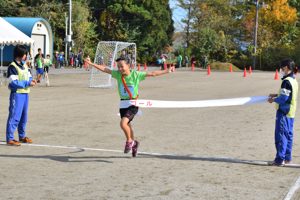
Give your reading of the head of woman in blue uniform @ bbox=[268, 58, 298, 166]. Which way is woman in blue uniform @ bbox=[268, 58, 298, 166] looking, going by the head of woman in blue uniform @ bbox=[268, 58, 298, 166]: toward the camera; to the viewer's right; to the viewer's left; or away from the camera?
to the viewer's left

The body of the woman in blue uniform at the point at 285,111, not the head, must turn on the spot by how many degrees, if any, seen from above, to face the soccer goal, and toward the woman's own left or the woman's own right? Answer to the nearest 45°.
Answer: approximately 45° to the woman's own right

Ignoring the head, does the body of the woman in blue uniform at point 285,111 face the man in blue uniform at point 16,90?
yes

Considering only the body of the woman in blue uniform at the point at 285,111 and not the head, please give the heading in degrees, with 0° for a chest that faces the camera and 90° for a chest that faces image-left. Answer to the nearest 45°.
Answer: approximately 90°
